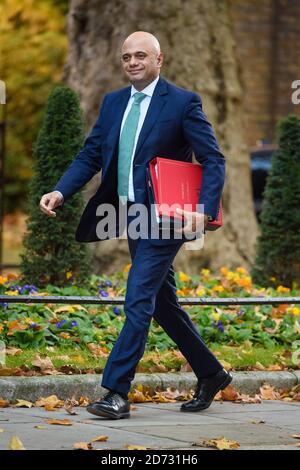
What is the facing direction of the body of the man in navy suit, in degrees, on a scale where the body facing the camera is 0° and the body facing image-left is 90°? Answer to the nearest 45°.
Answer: approximately 45°

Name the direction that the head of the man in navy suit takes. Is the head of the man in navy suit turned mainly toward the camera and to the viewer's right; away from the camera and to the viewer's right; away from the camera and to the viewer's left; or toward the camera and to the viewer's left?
toward the camera and to the viewer's left

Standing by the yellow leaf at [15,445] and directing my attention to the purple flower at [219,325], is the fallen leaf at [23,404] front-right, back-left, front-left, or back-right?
front-left

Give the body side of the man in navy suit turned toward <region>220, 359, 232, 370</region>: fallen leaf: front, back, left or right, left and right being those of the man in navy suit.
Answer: back

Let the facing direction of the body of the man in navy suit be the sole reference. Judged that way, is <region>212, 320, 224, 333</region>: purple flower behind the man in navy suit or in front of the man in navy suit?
behind

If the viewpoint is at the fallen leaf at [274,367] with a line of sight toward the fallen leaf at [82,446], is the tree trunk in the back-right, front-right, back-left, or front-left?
back-right

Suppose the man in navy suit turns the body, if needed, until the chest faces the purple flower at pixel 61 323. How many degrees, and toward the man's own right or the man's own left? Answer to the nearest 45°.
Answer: approximately 135° to the man's own right

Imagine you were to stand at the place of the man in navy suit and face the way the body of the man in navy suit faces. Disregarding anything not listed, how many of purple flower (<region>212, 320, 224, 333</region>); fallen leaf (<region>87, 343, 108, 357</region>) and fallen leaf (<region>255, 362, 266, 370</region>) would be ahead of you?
0
